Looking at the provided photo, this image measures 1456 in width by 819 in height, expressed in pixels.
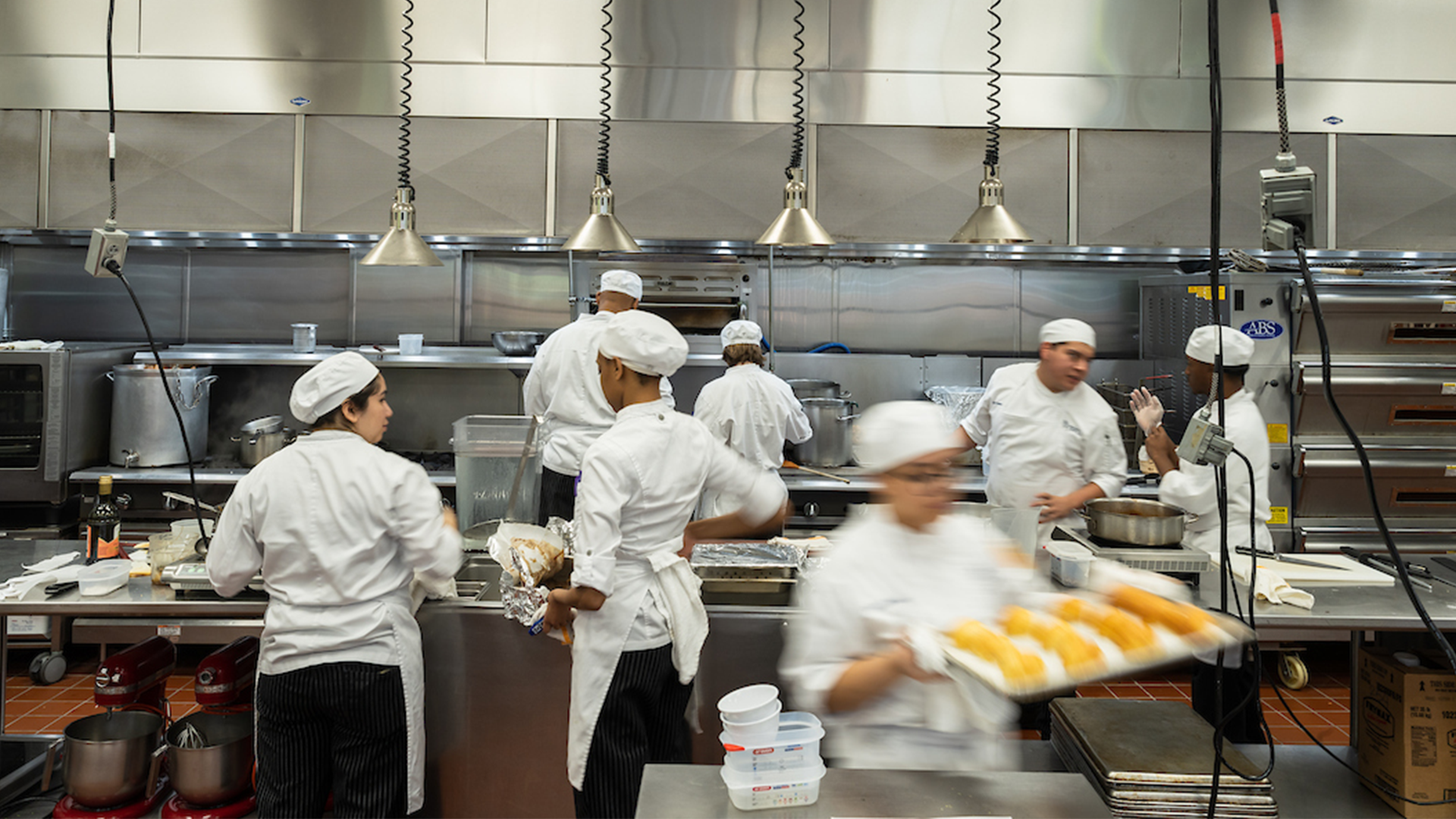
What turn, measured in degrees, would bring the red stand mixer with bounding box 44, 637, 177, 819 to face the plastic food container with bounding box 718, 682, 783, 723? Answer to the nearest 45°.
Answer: approximately 90° to its left

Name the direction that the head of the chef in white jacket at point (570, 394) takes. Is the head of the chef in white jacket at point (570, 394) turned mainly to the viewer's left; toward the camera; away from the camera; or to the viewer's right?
away from the camera

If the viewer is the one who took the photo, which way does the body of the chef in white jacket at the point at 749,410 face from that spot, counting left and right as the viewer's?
facing away from the viewer

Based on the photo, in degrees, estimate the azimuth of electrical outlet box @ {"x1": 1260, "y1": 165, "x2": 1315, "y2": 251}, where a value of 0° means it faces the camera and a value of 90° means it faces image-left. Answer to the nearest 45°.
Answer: approximately 0°

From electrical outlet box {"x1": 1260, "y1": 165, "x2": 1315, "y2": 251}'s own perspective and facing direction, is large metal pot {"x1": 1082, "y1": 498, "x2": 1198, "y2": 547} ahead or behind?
behind

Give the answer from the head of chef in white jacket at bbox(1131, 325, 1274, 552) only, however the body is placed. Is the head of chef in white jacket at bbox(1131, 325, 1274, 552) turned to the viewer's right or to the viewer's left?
to the viewer's left

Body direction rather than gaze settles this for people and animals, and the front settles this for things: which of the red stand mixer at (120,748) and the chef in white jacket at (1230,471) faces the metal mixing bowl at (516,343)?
the chef in white jacket

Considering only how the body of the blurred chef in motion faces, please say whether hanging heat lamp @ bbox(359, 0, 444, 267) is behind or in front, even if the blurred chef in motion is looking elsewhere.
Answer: behind

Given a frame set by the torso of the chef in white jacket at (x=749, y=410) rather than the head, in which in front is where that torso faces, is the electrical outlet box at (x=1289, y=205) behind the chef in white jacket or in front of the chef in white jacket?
behind

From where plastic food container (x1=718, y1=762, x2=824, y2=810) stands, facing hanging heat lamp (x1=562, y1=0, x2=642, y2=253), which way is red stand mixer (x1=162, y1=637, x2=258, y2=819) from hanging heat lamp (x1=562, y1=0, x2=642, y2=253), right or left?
left

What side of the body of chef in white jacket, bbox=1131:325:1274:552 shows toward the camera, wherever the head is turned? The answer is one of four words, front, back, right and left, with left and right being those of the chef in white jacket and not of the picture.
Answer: left

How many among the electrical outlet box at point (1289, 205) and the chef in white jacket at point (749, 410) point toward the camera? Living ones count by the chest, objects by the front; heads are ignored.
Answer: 1

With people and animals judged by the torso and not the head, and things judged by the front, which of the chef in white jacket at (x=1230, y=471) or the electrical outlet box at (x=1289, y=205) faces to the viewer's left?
the chef in white jacket
